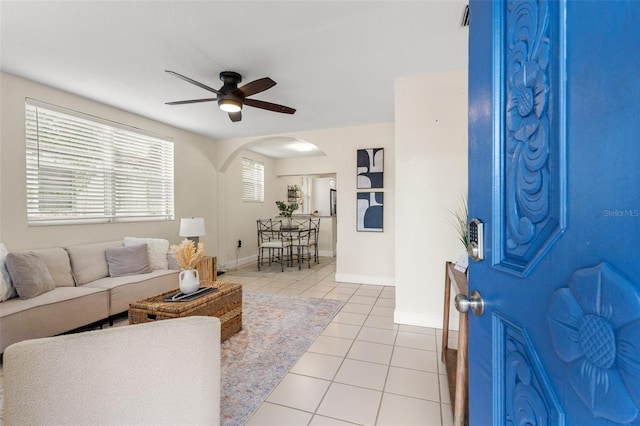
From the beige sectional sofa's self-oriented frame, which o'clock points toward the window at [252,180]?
The window is roughly at 9 o'clock from the beige sectional sofa.

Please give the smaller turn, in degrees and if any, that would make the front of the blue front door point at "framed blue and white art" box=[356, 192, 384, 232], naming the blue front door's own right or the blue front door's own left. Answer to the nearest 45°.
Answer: approximately 90° to the blue front door's own right

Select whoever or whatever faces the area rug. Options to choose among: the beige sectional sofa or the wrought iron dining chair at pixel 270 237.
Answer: the beige sectional sofa

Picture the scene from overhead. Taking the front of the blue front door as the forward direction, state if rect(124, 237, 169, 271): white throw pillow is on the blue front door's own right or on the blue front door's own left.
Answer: on the blue front door's own right

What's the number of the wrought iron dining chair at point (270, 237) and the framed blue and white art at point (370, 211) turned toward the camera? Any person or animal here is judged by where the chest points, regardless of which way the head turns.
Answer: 1

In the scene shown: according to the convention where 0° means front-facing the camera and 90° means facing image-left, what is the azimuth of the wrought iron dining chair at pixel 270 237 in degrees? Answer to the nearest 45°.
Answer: approximately 225°

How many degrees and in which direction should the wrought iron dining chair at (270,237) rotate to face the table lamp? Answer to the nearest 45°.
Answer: approximately 180°

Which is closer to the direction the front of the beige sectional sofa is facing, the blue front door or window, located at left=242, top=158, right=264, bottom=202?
the blue front door

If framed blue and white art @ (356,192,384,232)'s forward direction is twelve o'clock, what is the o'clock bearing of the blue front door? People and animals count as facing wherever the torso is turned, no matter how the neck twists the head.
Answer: The blue front door is roughly at 12 o'clock from the framed blue and white art.

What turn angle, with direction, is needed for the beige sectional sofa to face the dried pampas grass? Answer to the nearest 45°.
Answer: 0° — it already faces it

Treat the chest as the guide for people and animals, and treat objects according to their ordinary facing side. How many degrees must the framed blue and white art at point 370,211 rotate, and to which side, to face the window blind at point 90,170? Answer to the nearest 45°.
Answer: approximately 45° to its right

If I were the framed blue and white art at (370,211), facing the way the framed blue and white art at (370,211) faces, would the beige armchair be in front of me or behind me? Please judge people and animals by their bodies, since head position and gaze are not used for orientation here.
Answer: in front

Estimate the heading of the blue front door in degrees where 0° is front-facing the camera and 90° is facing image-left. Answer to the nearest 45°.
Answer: approximately 45°
